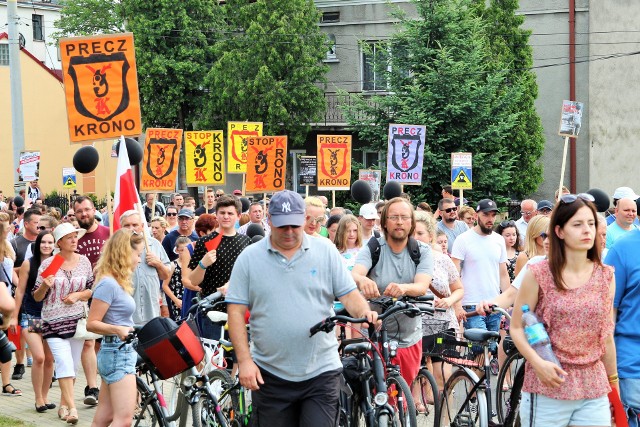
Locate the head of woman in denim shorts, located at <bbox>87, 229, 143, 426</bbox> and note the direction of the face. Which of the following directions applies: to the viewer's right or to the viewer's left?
to the viewer's right

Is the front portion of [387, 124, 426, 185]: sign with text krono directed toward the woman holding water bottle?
yes

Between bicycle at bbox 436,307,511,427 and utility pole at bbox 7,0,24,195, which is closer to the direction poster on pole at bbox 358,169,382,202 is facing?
the bicycle

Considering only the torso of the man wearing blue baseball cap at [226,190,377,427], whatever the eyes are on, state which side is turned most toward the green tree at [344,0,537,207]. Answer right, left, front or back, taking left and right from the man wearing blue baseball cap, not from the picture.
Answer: back

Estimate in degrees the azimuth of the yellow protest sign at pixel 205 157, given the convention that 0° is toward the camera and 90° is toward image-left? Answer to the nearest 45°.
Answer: approximately 0°

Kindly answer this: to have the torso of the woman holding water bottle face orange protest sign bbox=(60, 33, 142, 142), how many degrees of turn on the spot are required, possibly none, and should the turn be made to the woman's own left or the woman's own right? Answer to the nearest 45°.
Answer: approximately 180°

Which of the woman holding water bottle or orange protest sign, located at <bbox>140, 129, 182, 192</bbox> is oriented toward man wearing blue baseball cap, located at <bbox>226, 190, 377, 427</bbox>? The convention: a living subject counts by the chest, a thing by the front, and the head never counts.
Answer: the orange protest sign
